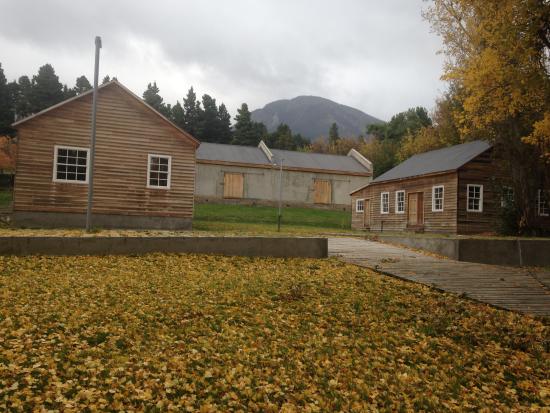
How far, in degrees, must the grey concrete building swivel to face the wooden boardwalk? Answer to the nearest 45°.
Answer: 0° — it already faces it

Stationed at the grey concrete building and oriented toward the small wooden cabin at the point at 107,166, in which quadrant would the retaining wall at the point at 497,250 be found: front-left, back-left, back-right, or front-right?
front-left

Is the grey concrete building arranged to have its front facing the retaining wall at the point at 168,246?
yes

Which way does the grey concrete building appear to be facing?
toward the camera

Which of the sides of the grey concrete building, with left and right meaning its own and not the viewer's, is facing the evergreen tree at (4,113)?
right

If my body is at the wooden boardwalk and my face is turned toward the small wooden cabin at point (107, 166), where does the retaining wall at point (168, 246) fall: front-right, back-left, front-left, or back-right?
front-left

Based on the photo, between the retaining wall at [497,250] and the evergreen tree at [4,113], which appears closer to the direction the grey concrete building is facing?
the retaining wall

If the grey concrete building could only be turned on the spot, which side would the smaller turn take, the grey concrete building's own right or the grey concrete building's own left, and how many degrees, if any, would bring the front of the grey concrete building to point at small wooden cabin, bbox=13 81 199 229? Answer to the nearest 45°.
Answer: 0° — it already faces it

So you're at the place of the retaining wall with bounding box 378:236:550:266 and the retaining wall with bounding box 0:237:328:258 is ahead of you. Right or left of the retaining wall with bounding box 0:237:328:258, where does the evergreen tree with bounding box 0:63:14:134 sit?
right

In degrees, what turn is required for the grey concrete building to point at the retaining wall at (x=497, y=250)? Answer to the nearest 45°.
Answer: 0° — it already faces it

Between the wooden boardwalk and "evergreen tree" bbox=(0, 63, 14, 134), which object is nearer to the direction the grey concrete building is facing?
the wooden boardwalk
